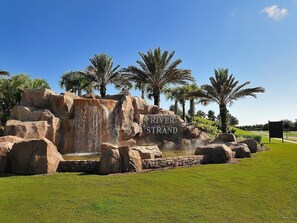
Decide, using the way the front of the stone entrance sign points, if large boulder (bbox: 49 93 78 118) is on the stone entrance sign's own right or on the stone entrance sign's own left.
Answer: on the stone entrance sign's own right

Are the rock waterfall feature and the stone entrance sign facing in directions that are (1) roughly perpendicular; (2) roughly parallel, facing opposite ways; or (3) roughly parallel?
roughly parallel

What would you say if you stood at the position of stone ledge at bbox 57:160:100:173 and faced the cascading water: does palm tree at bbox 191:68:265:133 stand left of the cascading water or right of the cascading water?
right

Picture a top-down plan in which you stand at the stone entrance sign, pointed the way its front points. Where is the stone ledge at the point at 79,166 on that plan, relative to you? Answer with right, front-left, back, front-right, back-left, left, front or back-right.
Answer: front

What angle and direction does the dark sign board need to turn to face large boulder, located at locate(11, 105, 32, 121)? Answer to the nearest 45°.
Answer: approximately 45° to its right

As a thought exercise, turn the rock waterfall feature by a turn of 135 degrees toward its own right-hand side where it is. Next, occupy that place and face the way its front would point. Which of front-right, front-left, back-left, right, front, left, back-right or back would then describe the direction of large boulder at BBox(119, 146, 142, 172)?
back-left

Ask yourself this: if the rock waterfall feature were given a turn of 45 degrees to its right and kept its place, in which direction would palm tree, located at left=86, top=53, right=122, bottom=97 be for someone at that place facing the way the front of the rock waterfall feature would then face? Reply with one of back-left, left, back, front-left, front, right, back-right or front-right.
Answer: back-right

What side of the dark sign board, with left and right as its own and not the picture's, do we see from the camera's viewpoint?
front

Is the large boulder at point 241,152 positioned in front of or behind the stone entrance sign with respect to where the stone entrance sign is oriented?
in front

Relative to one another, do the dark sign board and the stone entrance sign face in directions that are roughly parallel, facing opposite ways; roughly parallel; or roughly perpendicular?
roughly parallel

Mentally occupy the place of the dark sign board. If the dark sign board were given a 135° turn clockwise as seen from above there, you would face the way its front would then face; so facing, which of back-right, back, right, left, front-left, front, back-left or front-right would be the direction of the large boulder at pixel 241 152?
back-left

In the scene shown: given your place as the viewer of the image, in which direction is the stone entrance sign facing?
facing the viewer

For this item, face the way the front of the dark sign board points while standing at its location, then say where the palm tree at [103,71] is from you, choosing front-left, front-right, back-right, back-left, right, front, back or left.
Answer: right

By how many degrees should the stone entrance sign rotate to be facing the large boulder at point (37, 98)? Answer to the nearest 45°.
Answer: approximately 45° to its right

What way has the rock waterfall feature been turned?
toward the camera
